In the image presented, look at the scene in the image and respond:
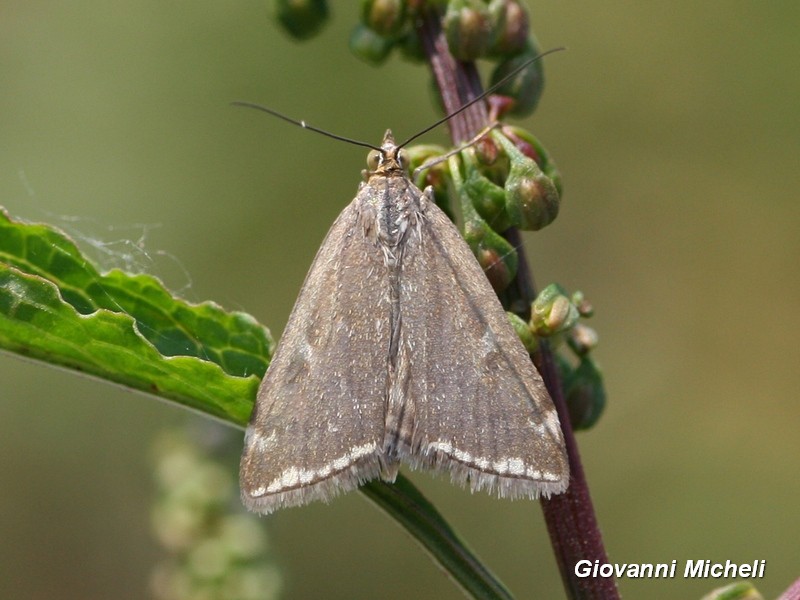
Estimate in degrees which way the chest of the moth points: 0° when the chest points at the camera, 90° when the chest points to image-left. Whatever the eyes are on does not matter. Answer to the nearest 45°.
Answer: approximately 180°
